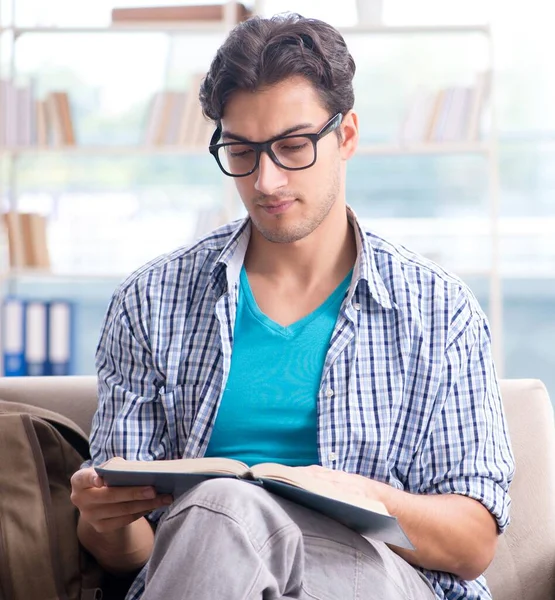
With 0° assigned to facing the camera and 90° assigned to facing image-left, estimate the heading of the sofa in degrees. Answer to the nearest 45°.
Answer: approximately 0°

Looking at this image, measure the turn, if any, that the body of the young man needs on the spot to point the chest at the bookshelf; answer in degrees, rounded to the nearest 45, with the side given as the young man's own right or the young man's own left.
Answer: approximately 180°

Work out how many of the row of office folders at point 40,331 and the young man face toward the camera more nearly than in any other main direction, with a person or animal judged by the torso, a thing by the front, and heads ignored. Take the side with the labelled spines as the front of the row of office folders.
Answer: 2

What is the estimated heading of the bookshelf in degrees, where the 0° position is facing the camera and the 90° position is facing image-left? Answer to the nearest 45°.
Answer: approximately 0°
